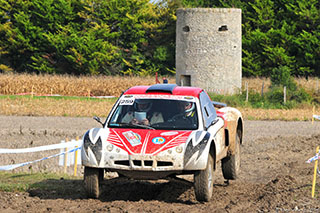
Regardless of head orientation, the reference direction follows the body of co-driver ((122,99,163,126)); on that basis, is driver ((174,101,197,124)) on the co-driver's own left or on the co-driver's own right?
on the co-driver's own left

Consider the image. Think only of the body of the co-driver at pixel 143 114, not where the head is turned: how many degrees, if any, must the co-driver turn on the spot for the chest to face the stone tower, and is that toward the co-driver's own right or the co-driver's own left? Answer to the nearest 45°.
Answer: approximately 180°

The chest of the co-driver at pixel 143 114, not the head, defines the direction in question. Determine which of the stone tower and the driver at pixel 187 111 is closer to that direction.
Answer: the driver

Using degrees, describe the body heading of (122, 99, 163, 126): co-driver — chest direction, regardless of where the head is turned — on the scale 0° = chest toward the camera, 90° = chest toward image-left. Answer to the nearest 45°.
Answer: approximately 0°
